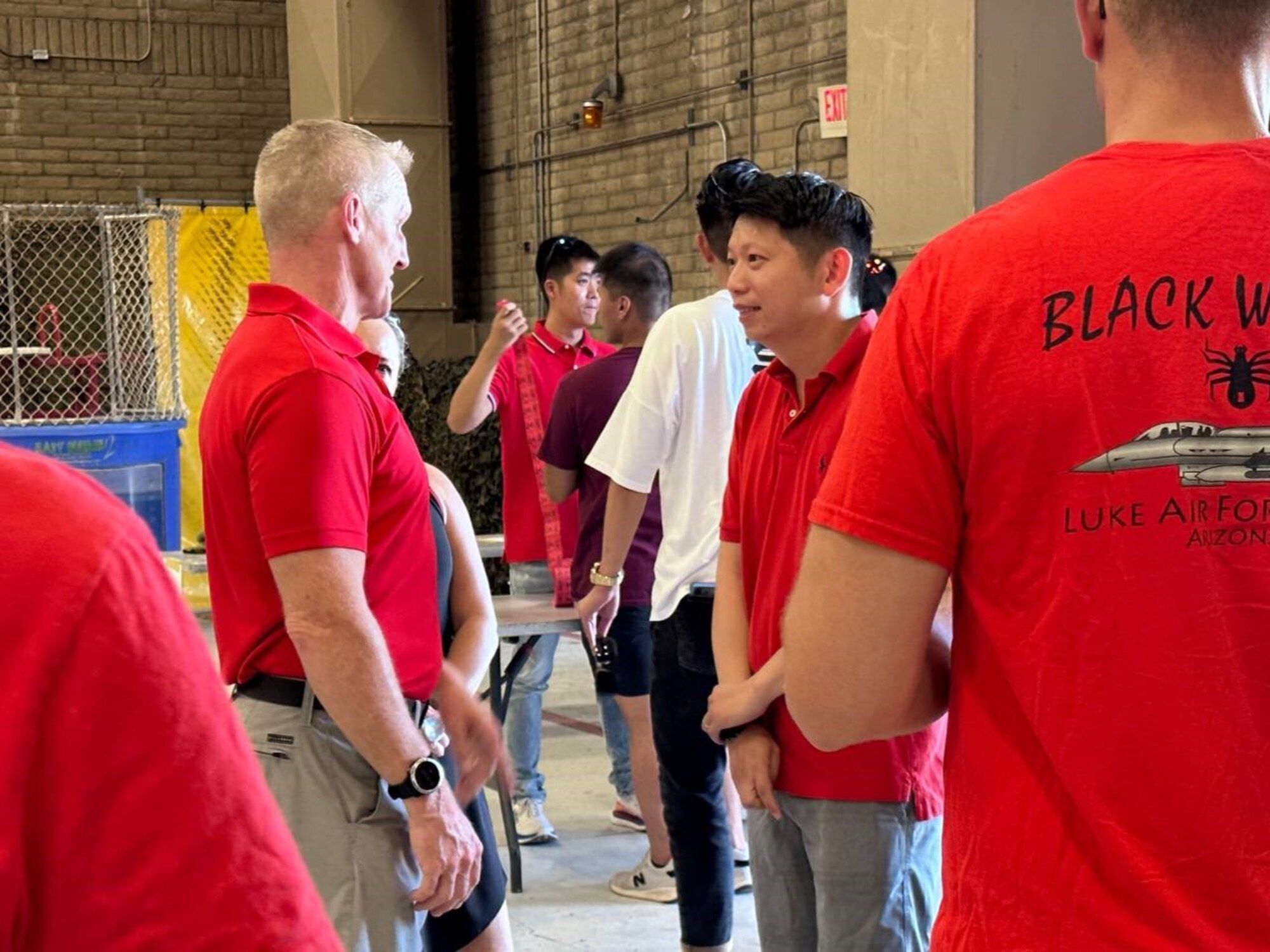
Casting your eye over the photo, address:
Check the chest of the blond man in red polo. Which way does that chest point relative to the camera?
to the viewer's right

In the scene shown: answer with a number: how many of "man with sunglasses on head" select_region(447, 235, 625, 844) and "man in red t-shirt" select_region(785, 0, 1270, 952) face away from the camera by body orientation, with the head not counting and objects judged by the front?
1

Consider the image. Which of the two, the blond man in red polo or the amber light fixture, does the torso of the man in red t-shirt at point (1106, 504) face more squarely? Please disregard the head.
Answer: the amber light fixture

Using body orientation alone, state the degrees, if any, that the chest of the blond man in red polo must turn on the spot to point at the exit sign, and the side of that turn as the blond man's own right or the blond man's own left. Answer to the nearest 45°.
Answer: approximately 45° to the blond man's own left

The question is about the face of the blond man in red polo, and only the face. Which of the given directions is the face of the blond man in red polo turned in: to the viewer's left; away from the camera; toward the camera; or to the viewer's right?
to the viewer's right

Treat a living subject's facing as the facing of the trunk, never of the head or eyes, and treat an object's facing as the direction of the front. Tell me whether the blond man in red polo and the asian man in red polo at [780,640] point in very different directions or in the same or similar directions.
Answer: very different directions

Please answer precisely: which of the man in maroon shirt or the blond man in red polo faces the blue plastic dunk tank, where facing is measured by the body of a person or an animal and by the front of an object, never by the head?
the man in maroon shirt

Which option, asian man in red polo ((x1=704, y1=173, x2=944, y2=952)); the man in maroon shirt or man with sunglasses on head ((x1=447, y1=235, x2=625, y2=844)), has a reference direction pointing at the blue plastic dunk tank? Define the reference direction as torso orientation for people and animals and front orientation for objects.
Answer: the man in maroon shirt

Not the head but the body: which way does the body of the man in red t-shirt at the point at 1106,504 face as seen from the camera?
away from the camera

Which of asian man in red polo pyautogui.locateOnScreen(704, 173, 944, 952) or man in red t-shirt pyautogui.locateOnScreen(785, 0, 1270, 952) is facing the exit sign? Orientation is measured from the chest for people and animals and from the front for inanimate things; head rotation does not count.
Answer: the man in red t-shirt

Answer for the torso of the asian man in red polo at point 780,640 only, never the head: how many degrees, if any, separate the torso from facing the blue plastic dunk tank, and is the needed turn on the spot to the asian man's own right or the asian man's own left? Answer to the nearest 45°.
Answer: approximately 90° to the asian man's own right
